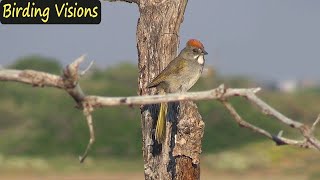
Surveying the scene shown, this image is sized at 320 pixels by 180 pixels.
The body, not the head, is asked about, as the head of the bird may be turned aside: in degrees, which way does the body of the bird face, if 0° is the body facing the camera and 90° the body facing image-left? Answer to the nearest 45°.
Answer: approximately 270°
